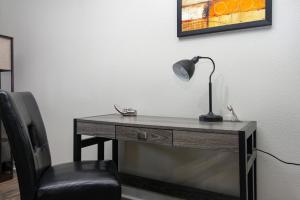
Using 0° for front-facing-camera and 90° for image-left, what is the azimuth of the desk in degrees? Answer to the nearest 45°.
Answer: approximately 45°

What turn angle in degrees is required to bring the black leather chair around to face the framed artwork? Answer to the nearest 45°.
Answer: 0° — it already faces it

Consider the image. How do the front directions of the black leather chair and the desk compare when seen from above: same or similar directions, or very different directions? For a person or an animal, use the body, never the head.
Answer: very different directions

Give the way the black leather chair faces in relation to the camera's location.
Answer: facing to the right of the viewer
